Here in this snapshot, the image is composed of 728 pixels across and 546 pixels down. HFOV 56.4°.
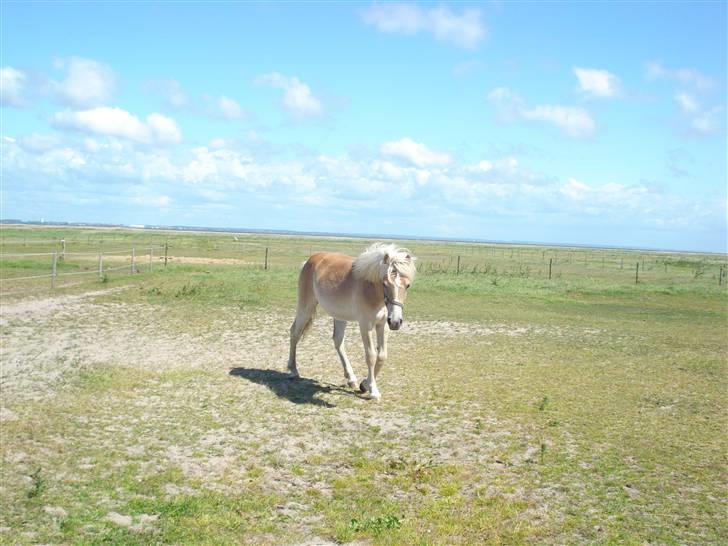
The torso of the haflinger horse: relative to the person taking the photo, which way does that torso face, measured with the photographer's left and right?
facing the viewer and to the right of the viewer
